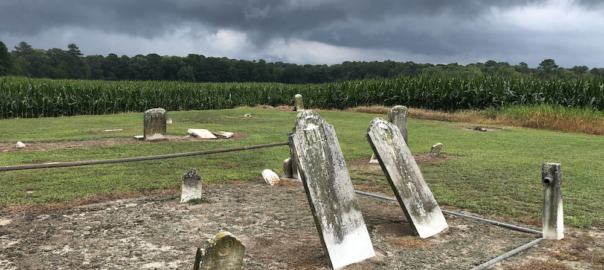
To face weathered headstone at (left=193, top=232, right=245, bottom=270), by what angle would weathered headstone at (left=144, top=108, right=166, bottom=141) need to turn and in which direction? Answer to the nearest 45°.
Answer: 0° — it already faces it

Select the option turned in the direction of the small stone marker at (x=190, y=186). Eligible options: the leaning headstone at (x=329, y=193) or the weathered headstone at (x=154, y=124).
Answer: the weathered headstone

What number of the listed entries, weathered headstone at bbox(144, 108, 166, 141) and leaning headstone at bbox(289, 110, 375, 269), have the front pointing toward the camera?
2

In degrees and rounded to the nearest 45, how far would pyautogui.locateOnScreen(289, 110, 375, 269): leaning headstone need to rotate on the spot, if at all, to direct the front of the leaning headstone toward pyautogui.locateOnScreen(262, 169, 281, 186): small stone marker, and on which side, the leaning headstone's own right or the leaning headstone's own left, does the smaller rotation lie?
approximately 180°

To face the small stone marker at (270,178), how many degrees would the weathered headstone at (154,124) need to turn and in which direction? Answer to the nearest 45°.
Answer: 0° — it already faces it

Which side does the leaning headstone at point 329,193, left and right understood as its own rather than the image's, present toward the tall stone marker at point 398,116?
back

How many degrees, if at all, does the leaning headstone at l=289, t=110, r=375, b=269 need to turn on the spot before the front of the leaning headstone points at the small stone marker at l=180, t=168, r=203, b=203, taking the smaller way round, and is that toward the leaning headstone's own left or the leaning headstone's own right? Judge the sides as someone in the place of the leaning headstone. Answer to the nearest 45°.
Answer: approximately 135° to the leaning headstone's own right

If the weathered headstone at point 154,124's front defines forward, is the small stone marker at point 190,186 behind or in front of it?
in front

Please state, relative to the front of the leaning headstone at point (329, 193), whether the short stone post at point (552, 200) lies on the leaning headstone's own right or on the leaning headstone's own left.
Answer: on the leaning headstone's own left

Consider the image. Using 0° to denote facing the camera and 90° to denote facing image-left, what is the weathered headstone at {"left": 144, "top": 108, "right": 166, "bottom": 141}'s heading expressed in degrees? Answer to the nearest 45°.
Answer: approximately 0°
